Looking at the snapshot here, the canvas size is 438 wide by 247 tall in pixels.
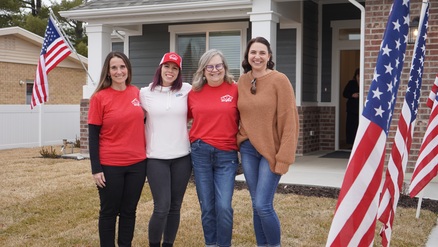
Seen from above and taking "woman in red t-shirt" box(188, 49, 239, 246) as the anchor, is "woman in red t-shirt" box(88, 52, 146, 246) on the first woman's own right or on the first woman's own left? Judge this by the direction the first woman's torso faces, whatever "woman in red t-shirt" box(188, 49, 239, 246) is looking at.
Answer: on the first woman's own right

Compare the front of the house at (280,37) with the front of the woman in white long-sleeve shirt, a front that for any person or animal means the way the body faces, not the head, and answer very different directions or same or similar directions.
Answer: same or similar directions

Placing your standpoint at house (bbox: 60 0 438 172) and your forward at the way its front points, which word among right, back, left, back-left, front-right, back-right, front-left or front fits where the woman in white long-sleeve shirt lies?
front

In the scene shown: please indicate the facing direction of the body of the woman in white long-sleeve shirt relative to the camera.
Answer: toward the camera

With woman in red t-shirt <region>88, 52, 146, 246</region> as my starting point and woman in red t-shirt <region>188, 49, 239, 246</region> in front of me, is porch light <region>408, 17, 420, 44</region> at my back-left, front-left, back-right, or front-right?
front-left

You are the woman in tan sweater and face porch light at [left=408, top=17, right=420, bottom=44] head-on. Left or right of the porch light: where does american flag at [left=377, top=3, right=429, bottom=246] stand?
right

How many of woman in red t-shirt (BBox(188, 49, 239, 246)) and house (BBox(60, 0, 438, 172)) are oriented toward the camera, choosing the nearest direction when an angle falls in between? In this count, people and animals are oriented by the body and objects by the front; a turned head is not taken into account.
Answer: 2

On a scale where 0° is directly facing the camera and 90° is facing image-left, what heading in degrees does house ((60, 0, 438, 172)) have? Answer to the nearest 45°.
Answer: approximately 0°

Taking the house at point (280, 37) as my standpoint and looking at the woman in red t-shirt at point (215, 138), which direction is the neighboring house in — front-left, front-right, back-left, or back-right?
back-right

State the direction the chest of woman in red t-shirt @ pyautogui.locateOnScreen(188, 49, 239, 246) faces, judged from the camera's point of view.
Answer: toward the camera
